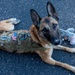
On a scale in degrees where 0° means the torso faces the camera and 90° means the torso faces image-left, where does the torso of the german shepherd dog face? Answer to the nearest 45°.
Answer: approximately 315°
